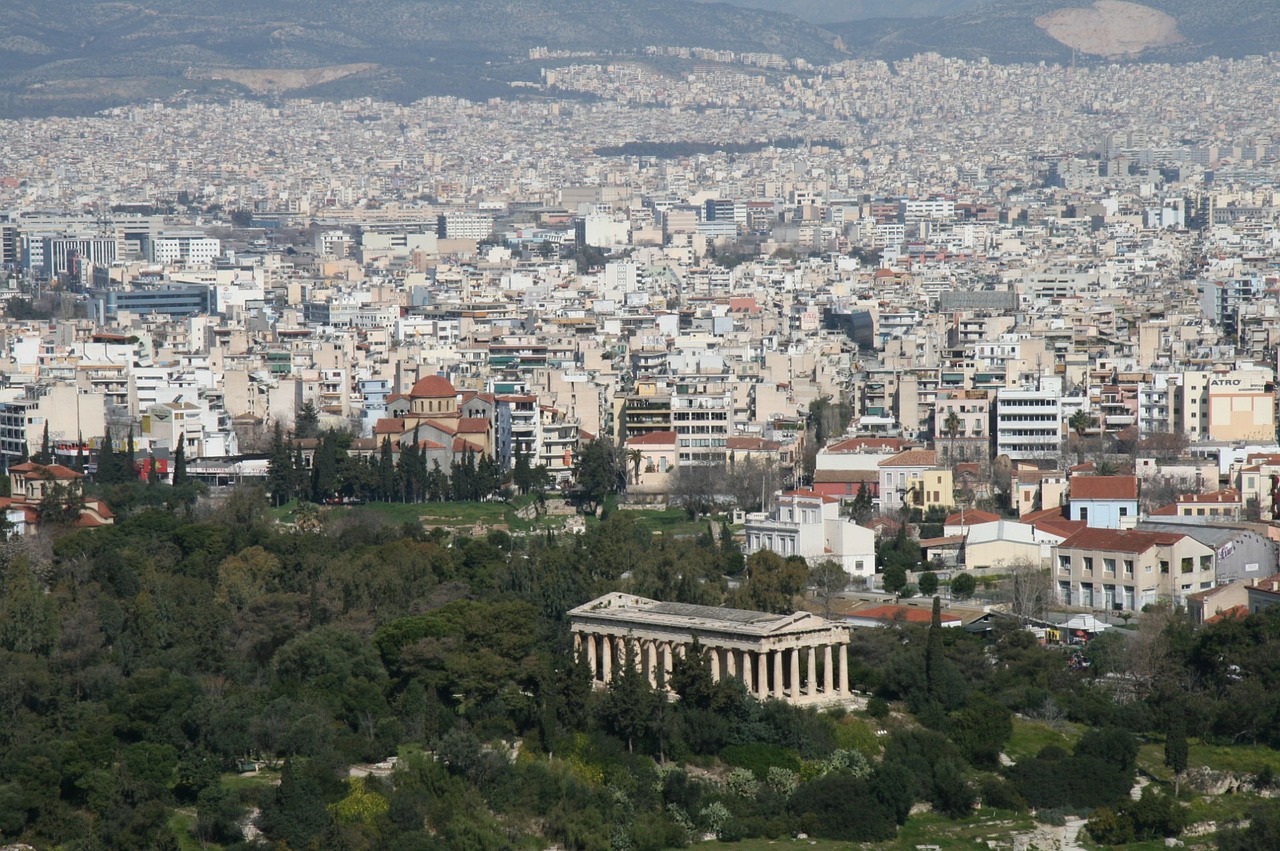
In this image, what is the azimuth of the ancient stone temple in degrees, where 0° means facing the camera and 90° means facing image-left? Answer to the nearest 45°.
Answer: approximately 315°

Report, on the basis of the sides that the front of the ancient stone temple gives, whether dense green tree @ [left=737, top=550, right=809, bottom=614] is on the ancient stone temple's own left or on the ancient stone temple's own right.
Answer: on the ancient stone temple's own left

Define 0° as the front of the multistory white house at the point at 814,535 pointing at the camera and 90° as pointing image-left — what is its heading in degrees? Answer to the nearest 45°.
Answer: approximately 45°

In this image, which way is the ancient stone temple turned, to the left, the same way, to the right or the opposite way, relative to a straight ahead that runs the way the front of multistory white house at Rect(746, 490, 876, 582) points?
to the left

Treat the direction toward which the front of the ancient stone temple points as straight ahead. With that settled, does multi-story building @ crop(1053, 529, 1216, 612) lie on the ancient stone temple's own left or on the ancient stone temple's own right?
on the ancient stone temple's own left

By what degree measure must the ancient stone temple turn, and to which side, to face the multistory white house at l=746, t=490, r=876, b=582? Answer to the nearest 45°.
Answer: approximately 135° to its left
